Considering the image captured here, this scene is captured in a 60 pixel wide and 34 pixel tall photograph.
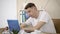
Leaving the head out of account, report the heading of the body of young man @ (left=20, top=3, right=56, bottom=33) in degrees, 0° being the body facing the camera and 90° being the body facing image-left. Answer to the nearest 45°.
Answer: approximately 45°
